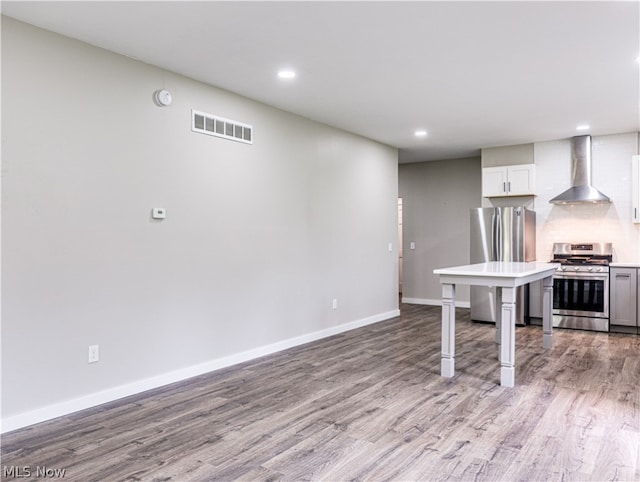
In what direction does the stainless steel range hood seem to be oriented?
toward the camera

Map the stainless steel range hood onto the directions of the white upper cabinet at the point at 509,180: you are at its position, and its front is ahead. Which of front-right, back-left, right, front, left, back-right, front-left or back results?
left

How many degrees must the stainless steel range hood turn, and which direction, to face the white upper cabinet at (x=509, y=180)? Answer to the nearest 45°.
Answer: approximately 90° to its right

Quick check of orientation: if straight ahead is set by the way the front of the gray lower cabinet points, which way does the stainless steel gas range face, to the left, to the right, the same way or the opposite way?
the same way

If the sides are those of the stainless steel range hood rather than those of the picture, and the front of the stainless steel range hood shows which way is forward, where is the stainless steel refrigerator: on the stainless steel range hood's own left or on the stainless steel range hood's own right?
on the stainless steel range hood's own right

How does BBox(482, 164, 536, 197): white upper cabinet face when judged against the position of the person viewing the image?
facing the viewer

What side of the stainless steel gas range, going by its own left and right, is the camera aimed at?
front

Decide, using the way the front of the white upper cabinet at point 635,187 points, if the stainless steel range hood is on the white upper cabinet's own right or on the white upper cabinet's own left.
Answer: on the white upper cabinet's own right

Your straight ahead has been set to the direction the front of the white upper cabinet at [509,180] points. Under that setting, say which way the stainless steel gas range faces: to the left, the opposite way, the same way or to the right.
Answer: the same way
